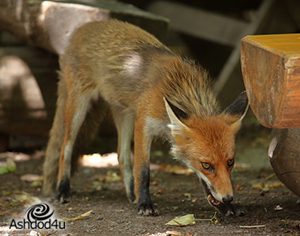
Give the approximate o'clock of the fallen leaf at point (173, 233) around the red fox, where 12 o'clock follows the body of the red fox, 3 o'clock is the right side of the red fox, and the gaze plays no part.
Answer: The fallen leaf is roughly at 1 o'clock from the red fox.

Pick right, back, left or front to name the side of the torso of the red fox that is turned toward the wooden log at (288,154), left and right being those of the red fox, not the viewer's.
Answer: front

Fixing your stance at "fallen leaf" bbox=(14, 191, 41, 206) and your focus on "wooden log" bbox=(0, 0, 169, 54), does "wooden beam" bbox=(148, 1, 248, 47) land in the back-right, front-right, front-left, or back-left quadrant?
front-right

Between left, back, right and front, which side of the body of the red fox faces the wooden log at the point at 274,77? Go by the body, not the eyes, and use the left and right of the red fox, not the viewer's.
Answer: front

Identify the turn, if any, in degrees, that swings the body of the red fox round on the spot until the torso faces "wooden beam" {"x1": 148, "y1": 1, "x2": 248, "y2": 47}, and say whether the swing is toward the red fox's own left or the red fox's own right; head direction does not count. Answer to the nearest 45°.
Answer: approximately 135° to the red fox's own left

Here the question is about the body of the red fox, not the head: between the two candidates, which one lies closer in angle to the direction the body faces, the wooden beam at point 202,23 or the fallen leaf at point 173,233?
the fallen leaf

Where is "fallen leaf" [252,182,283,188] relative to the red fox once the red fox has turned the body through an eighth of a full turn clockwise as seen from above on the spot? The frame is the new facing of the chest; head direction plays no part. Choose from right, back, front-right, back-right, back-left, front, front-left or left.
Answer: left

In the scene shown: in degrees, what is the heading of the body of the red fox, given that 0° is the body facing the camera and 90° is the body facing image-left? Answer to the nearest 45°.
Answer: approximately 315°

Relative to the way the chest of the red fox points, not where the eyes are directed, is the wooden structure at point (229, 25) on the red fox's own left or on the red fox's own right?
on the red fox's own left
